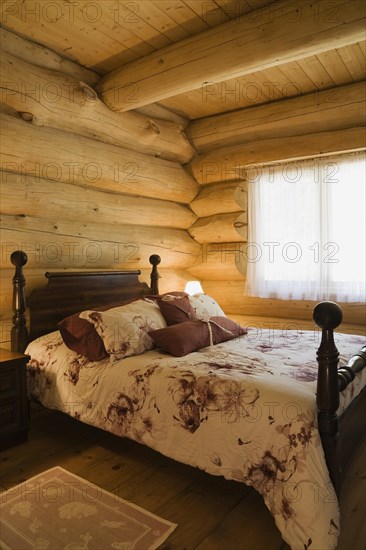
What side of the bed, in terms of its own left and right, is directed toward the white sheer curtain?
left

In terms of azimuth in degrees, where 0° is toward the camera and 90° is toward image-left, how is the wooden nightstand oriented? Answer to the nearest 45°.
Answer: approximately 315°

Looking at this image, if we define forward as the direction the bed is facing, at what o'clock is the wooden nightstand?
The wooden nightstand is roughly at 5 o'clock from the bed.

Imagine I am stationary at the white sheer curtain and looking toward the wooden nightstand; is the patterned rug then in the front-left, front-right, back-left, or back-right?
front-left

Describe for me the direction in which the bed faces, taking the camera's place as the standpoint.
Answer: facing the viewer and to the right of the viewer

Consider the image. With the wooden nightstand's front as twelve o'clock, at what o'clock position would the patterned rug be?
The patterned rug is roughly at 1 o'clock from the wooden nightstand.

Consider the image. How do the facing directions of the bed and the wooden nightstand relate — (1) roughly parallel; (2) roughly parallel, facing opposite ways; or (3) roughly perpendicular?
roughly parallel

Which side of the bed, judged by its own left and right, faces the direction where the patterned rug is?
right

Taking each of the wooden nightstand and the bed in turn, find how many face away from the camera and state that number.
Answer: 0

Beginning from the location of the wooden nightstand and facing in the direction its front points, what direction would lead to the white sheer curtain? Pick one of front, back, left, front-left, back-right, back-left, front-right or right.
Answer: front-left
